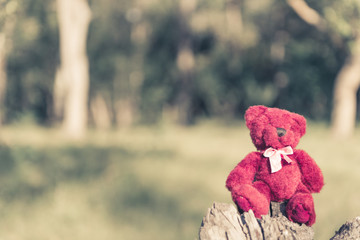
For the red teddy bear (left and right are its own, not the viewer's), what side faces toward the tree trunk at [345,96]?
back

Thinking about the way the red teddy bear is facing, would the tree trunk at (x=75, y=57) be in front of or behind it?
behind

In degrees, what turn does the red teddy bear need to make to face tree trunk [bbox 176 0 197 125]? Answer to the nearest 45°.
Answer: approximately 180°

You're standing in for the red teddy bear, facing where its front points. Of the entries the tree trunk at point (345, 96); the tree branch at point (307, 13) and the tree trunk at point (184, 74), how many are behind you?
3

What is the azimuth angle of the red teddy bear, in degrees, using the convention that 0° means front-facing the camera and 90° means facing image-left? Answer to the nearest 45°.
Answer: approximately 0°

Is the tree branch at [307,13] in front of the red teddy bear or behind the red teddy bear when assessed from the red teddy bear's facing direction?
behind
